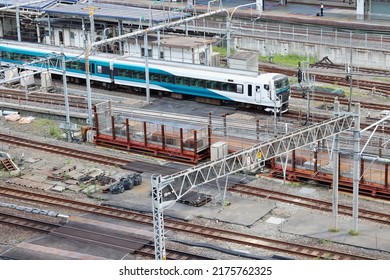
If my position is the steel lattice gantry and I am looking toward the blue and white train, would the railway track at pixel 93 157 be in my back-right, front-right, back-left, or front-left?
front-left

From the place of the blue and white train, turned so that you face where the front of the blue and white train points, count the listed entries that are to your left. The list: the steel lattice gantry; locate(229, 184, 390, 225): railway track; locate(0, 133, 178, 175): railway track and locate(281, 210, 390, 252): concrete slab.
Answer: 0

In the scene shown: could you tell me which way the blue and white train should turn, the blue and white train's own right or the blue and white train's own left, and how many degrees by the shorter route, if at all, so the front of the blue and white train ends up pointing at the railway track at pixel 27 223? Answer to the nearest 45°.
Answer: approximately 90° to the blue and white train's own right

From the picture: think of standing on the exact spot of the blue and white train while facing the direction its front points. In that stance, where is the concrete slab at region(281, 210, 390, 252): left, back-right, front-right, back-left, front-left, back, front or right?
front-right

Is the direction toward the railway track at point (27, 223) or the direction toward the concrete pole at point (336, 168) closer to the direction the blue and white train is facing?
the concrete pole

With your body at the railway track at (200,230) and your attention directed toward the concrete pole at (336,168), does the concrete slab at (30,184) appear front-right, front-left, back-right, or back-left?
back-left

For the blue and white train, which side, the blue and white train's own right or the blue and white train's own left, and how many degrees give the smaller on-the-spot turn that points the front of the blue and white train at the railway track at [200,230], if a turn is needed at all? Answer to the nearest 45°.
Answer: approximately 45° to the blue and white train's own right

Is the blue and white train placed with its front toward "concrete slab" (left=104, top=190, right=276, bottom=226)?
no

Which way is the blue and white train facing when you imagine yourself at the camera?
facing the viewer and to the right of the viewer

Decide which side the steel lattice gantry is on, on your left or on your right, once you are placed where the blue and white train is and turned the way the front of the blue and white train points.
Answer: on your right

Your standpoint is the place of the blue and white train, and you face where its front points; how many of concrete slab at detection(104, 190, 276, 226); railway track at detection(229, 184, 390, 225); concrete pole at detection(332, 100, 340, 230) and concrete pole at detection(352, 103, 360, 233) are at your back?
0

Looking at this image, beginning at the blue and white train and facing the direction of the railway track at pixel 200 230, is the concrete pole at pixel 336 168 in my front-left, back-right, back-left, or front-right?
front-left

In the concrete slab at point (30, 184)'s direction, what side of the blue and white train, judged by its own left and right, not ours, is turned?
right

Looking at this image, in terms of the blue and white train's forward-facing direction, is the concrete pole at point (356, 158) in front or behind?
in front

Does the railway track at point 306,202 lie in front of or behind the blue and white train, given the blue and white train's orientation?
in front

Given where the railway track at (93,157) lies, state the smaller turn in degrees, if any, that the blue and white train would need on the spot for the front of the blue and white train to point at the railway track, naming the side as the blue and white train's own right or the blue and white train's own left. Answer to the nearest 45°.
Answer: approximately 90° to the blue and white train's own right

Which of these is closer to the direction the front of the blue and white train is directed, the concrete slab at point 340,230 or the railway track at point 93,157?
the concrete slab
